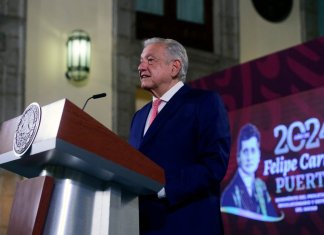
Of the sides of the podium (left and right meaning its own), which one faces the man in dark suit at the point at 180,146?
back

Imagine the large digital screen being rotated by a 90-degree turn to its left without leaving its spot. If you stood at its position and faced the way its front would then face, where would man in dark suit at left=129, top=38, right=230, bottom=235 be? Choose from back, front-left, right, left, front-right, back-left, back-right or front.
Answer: front-right

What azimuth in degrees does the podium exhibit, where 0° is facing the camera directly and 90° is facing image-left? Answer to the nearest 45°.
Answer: approximately 45°

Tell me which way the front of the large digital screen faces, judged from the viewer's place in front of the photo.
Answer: facing the viewer and to the left of the viewer

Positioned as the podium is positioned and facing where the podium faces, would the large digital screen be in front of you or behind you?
behind
